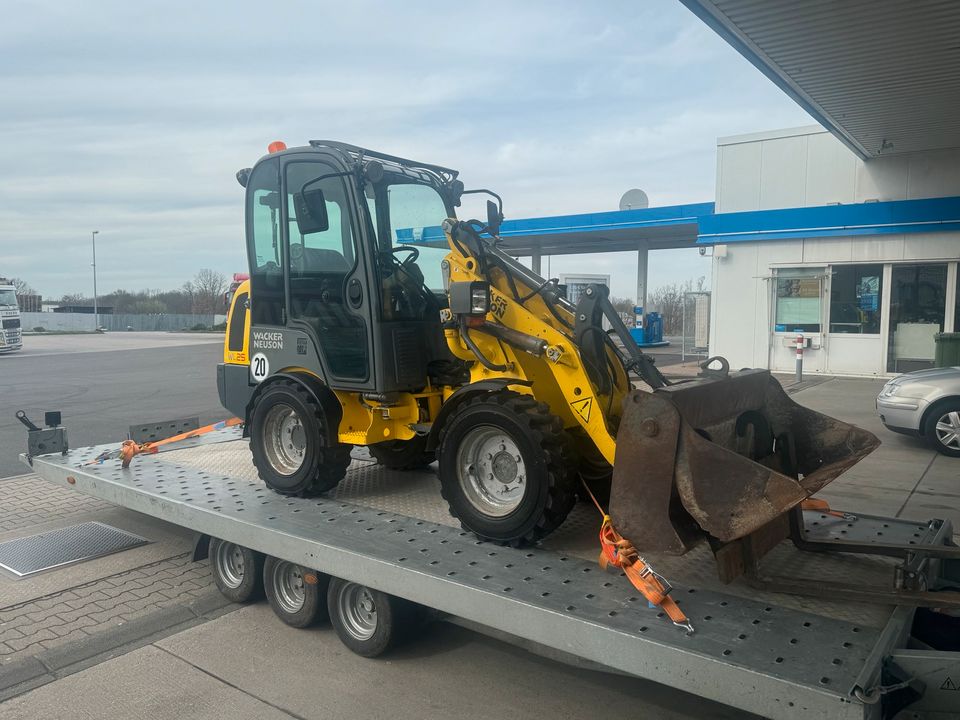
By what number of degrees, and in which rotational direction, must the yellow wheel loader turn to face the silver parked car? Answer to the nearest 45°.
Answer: approximately 90° to its left

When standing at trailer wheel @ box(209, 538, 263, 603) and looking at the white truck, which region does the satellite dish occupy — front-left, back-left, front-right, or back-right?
front-right

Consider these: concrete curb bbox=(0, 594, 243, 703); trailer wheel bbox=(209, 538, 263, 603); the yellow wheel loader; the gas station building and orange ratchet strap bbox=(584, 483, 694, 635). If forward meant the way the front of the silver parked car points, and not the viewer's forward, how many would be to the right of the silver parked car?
1

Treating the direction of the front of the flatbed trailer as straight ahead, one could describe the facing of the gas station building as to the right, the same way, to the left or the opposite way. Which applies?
to the right

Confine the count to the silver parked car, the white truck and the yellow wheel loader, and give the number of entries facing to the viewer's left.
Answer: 1

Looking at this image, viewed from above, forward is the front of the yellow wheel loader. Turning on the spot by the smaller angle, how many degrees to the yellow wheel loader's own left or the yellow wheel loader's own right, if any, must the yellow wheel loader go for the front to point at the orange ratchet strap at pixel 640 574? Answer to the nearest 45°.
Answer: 0° — it already faces it

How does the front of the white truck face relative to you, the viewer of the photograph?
facing the viewer and to the right of the viewer

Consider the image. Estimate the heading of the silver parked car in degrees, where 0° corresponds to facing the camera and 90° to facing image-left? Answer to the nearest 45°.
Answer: approximately 90°

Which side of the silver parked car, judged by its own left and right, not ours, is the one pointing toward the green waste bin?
right

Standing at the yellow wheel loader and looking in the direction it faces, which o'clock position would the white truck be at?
The white truck is roughly at 6 o'clock from the yellow wheel loader.

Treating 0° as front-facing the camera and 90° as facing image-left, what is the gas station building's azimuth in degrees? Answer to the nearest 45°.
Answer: approximately 45°

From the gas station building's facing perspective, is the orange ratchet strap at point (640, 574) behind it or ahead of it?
ahead

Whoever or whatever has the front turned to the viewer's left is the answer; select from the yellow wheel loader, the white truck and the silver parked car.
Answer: the silver parked car

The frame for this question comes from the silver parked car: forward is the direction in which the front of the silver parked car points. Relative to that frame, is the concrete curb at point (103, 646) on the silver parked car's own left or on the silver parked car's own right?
on the silver parked car's own left

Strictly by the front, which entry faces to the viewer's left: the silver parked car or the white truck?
the silver parked car
